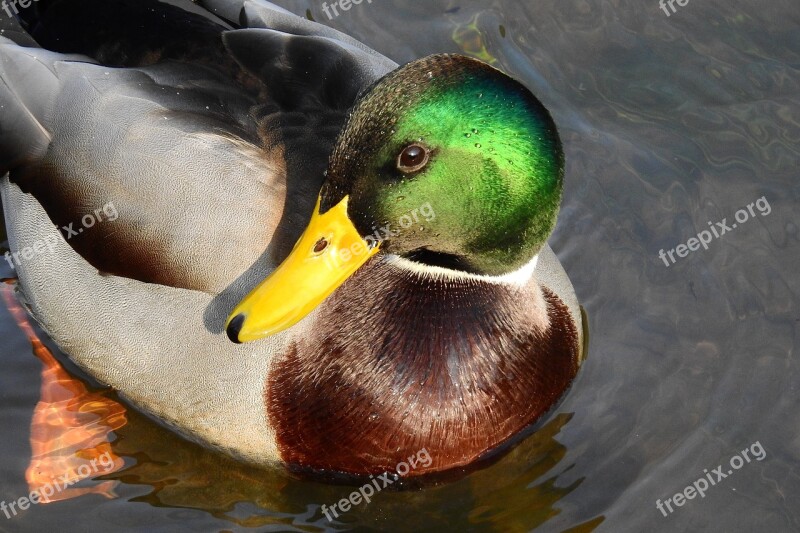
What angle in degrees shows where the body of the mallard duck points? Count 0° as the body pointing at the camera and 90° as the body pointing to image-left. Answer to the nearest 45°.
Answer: approximately 315°
